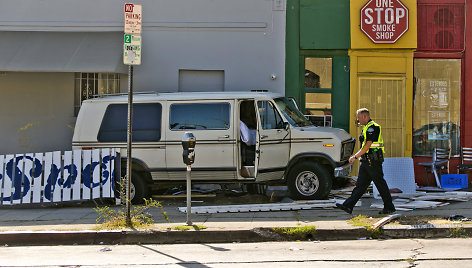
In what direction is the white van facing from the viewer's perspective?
to the viewer's right

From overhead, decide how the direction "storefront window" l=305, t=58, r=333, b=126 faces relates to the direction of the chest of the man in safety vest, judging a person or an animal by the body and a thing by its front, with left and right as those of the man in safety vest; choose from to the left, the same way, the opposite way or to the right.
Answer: to the left

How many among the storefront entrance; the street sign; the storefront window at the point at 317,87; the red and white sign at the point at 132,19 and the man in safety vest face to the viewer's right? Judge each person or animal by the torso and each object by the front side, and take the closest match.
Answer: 0

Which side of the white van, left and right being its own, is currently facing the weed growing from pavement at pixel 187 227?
right

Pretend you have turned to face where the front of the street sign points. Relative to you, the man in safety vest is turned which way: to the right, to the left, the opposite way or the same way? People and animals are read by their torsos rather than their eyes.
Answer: to the right

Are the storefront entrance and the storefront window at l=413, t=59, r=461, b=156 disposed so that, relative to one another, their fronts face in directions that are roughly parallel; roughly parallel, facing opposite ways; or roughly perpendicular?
roughly parallel

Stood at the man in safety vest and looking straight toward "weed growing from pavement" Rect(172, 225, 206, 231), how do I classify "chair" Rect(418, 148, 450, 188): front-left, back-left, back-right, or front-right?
back-right

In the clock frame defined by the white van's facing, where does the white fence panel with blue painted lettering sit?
The white fence panel with blue painted lettering is roughly at 6 o'clock from the white van.

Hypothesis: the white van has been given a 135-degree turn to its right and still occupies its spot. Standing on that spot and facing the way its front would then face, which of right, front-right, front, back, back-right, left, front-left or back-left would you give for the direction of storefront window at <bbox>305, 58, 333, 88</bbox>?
back

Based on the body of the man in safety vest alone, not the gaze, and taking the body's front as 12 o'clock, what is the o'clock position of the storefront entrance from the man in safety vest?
The storefront entrance is roughly at 3 o'clock from the man in safety vest.

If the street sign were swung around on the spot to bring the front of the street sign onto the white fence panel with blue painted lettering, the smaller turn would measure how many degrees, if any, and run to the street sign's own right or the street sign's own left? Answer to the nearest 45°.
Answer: approximately 135° to the street sign's own right

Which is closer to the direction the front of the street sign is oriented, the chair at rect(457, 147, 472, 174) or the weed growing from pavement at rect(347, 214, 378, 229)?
the weed growing from pavement

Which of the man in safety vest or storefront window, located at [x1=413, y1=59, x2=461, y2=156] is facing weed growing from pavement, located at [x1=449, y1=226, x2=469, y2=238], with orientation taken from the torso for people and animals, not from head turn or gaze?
the storefront window

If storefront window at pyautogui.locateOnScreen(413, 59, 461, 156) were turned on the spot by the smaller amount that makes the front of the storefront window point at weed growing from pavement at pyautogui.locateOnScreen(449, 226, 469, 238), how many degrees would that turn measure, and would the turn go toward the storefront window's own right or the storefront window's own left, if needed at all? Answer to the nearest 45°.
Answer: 0° — it already faces it

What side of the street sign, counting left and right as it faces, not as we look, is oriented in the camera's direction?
front

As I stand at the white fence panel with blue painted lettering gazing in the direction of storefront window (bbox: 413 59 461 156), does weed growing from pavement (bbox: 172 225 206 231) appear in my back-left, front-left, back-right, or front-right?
front-right

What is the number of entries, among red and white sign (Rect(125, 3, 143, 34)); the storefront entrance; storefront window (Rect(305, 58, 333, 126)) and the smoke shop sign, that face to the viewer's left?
0

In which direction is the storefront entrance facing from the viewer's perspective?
toward the camera

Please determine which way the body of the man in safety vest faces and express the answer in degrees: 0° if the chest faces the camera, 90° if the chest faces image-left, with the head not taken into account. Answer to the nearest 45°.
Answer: approximately 90°

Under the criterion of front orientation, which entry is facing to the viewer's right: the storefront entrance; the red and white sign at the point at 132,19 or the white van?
the white van

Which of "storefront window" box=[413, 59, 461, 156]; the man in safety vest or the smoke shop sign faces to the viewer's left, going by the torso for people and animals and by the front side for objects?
the man in safety vest
